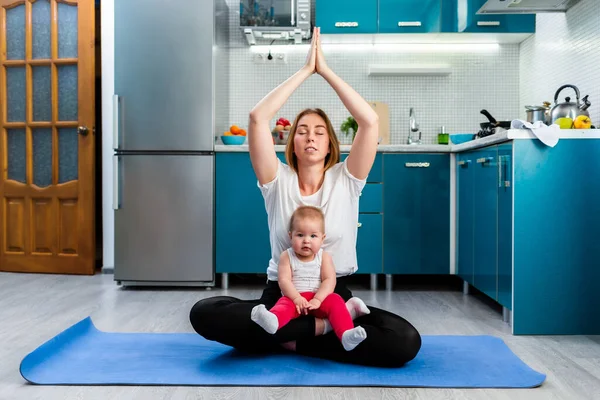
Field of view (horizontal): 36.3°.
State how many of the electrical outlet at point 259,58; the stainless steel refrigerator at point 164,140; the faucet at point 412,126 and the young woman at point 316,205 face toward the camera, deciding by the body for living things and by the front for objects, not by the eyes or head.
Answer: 4

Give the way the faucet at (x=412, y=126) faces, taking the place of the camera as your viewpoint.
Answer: facing the viewer

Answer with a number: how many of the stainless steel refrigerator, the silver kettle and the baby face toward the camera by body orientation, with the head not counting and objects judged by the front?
2

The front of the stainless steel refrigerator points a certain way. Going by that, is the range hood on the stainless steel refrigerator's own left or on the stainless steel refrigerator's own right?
on the stainless steel refrigerator's own left

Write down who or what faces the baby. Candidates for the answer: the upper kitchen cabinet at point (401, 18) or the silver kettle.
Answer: the upper kitchen cabinet

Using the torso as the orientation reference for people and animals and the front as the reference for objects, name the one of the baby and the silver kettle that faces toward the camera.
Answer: the baby

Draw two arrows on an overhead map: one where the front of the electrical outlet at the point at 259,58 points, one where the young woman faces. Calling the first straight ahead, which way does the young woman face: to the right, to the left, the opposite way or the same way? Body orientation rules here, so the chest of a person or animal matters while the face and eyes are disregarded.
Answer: the same way

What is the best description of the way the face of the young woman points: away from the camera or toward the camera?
toward the camera

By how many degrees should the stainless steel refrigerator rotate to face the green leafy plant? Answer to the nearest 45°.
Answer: approximately 90° to its left

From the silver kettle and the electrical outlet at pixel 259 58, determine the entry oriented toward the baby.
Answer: the electrical outlet

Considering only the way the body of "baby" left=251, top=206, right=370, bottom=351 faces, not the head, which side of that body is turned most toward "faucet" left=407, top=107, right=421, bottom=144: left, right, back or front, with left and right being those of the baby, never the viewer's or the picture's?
back

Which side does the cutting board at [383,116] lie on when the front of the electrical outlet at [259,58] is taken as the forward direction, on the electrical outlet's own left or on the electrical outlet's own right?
on the electrical outlet's own left

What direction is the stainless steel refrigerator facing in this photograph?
toward the camera

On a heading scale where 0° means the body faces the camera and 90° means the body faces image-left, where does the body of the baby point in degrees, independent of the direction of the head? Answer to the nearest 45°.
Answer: approximately 0°
